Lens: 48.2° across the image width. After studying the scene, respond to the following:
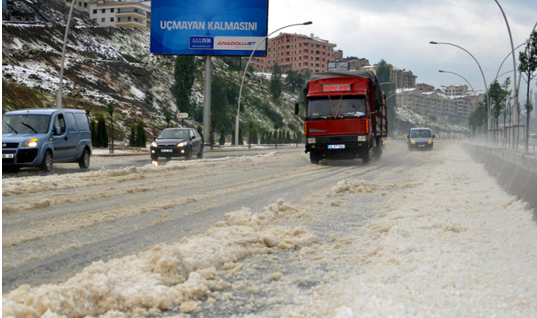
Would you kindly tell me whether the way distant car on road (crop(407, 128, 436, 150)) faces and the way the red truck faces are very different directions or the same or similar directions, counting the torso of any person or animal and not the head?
same or similar directions

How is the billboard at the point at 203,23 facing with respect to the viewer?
toward the camera

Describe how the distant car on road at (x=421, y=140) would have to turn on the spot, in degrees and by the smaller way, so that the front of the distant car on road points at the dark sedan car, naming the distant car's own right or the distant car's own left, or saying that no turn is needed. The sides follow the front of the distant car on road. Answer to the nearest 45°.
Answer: approximately 45° to the distant car's own right

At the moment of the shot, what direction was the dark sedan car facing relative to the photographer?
facing the viewer and to the left of the viewer

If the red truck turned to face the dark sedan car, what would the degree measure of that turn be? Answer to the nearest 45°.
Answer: approximately 90° to its right

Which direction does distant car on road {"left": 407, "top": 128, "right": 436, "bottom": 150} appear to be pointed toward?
toward the camera

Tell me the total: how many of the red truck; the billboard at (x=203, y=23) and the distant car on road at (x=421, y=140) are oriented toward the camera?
3

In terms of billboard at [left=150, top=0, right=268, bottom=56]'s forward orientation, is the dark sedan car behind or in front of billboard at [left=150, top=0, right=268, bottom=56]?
in front

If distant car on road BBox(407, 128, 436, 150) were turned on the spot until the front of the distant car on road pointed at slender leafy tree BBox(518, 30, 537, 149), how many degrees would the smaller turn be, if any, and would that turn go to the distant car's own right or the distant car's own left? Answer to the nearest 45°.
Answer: approximately 45° to the distant car's own left
